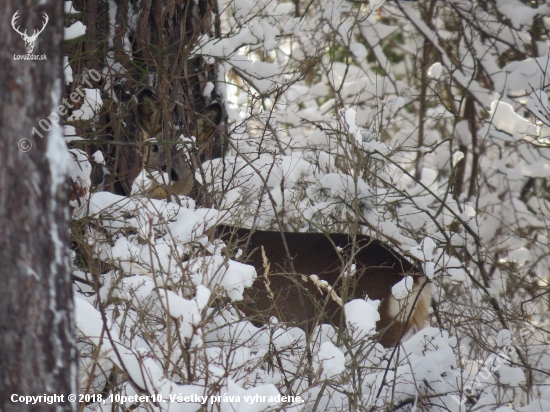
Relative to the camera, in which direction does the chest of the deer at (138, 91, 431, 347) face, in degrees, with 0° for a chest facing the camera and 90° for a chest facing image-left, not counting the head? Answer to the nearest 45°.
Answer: approximately 90°

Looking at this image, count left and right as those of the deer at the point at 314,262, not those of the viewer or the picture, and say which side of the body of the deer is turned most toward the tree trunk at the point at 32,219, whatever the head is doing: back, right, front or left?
left
